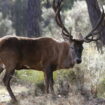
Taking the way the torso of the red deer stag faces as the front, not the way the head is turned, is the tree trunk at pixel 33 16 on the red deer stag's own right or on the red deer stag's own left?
on the red deer stag's own left

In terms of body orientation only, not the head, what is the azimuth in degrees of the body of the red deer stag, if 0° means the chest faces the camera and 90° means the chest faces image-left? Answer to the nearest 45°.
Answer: approximately 270°
